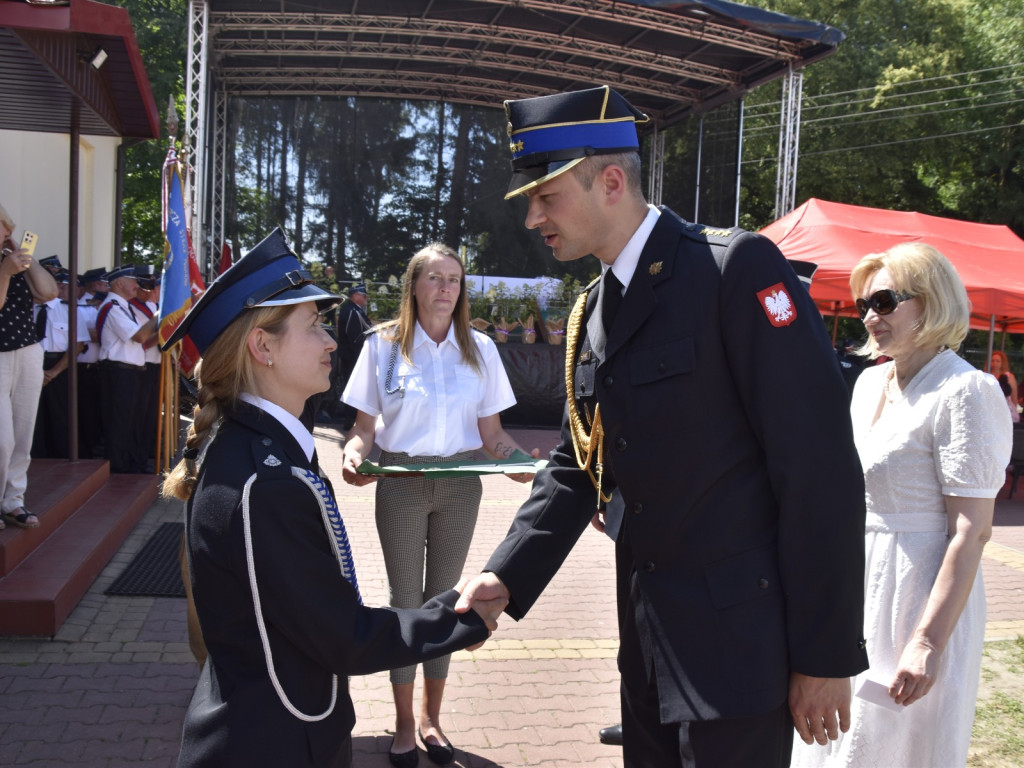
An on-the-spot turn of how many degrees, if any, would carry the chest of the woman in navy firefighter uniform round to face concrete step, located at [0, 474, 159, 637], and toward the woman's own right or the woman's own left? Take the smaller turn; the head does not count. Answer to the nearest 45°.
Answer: approximately 90° to the woman's own left

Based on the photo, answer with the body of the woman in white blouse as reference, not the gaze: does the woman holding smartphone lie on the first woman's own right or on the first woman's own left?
on the first woman's own right

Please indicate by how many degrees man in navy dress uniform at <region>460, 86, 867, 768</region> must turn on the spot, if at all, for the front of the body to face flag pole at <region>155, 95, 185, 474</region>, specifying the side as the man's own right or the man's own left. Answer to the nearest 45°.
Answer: approximately 90° to the man's own right

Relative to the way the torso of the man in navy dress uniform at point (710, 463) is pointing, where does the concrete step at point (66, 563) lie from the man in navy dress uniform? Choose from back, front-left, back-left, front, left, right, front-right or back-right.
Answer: right

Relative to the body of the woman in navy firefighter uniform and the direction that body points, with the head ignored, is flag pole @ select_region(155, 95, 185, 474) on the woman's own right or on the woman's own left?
on the woman's own left

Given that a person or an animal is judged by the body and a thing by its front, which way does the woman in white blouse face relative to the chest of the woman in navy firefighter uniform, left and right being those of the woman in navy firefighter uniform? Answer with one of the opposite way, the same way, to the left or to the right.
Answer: to the right

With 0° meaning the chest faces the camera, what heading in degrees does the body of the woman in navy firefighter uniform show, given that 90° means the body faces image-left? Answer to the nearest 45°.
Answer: approximately 270°

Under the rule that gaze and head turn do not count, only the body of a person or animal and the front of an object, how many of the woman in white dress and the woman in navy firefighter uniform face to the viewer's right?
1

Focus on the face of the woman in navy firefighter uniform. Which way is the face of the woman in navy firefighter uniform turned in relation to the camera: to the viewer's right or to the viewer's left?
to the viewer's right

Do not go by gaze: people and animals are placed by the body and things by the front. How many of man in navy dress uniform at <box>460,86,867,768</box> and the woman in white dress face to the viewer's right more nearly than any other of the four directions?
0

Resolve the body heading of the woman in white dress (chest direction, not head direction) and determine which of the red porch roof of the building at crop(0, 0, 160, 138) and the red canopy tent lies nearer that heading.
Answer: the red porch roof of the building

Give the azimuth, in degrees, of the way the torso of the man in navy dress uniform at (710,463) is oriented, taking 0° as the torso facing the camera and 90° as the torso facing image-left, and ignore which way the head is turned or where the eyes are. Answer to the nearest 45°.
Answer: approximately 45°

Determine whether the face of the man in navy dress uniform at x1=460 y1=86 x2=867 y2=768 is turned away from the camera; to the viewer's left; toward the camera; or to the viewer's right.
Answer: to the viewer's left

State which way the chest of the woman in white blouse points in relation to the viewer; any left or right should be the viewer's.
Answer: facing the viewer

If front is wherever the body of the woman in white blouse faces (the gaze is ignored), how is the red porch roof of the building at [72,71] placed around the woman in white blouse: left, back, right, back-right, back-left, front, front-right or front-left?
back-right
